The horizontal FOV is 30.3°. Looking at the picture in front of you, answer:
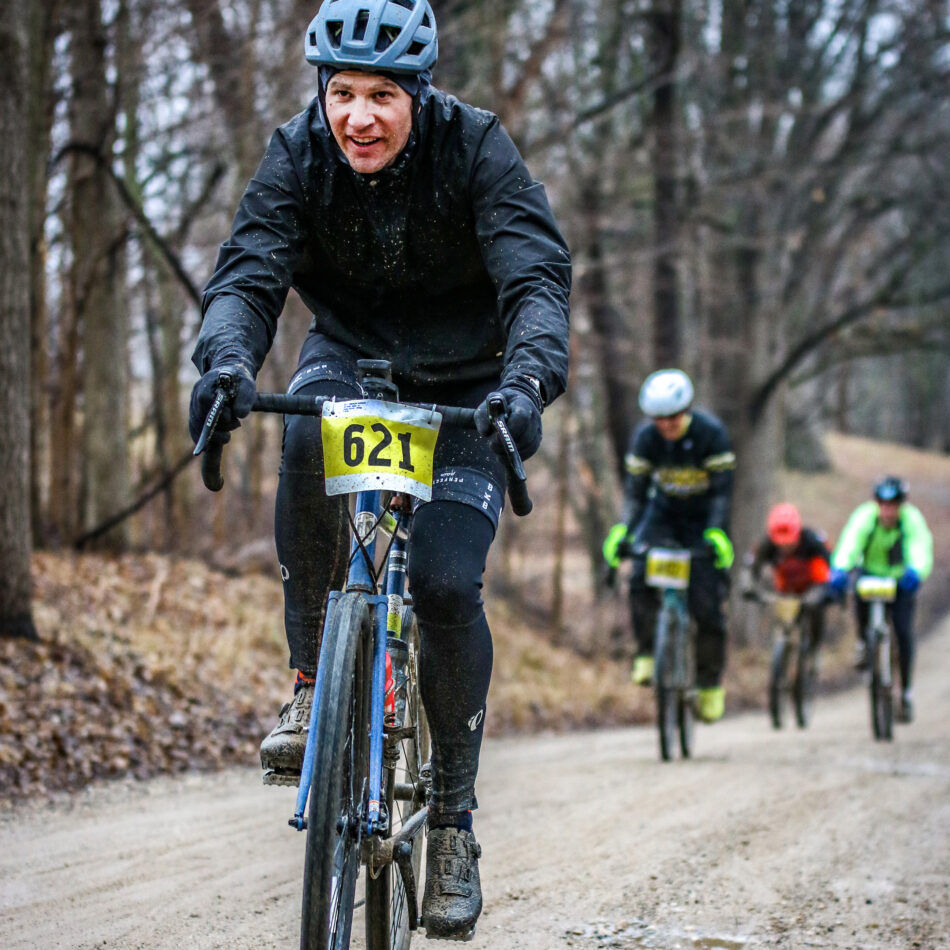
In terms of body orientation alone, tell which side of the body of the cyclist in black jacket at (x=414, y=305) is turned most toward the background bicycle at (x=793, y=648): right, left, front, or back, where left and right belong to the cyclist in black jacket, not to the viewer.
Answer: back

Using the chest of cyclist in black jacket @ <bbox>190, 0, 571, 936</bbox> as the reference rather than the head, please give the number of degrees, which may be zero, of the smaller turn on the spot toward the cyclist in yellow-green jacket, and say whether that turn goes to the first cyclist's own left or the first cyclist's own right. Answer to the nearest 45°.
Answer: approximately 135° to the first cyclist's own left

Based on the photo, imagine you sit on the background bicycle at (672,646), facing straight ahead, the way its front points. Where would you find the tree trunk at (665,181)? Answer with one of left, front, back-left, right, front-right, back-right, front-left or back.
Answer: back

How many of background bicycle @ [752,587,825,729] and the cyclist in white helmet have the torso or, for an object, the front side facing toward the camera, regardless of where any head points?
2

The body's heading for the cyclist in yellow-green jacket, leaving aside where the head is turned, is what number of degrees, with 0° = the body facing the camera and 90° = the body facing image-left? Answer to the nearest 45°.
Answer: approximately 0°
